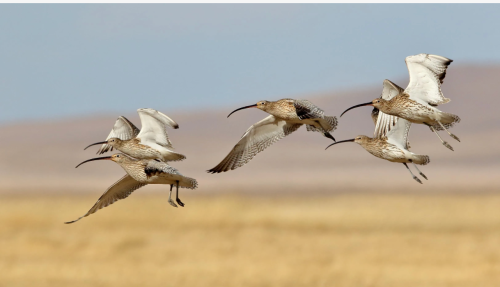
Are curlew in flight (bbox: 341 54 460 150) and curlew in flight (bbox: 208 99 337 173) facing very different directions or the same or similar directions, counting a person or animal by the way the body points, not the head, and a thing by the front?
same or similar directions

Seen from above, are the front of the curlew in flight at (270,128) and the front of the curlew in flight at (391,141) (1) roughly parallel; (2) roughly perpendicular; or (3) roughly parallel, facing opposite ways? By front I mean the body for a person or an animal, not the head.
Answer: roughly parallel

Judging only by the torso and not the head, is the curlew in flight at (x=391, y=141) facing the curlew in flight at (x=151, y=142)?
yes

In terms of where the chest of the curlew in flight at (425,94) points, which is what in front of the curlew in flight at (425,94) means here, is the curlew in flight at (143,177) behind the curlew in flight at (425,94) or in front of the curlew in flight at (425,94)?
in front

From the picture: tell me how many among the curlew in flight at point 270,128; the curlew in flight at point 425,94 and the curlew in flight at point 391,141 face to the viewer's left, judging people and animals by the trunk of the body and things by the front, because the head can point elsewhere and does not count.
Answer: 3

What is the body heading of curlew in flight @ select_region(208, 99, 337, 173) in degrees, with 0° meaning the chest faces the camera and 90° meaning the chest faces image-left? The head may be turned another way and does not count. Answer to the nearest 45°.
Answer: approximately 90°

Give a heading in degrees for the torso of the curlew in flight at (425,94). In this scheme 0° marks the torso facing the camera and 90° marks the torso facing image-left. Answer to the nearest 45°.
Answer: approximately 90°

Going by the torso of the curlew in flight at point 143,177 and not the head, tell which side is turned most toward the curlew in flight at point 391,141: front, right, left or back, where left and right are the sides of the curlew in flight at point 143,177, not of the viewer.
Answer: back

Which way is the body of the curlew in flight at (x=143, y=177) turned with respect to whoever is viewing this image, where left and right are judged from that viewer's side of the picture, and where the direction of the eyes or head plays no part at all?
facing to the left of the viewer

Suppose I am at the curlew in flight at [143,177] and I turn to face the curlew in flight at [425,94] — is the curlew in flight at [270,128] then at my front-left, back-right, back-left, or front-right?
front-left

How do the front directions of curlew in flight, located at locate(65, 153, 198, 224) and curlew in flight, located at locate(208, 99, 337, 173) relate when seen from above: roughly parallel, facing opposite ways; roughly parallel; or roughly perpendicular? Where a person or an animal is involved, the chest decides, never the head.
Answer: roughly parallel

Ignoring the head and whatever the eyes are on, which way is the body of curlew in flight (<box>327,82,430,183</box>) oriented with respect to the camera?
to the viewer's left

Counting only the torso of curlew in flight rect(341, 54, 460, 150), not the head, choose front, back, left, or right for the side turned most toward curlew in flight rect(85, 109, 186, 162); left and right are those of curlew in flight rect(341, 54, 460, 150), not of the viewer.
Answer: front
